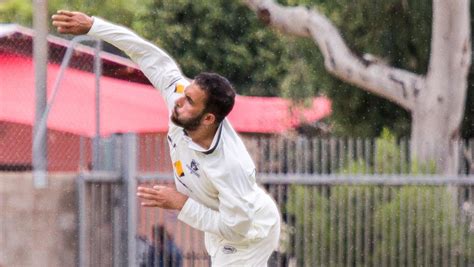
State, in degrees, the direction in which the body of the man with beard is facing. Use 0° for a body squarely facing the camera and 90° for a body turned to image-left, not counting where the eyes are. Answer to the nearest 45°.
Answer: approximately 45°

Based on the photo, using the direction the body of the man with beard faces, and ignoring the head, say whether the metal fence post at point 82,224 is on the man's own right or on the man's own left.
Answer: on the man's own right

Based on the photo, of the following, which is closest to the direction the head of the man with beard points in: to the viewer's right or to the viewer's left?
to the viewer's left

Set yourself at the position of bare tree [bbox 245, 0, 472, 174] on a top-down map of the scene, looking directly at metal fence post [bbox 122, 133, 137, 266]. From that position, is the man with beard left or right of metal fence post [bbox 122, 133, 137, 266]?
left

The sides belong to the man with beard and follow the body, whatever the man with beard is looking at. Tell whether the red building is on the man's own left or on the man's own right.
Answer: on the man's own right

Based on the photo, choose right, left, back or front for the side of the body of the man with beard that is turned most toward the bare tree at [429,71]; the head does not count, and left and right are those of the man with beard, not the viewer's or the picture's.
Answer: back
